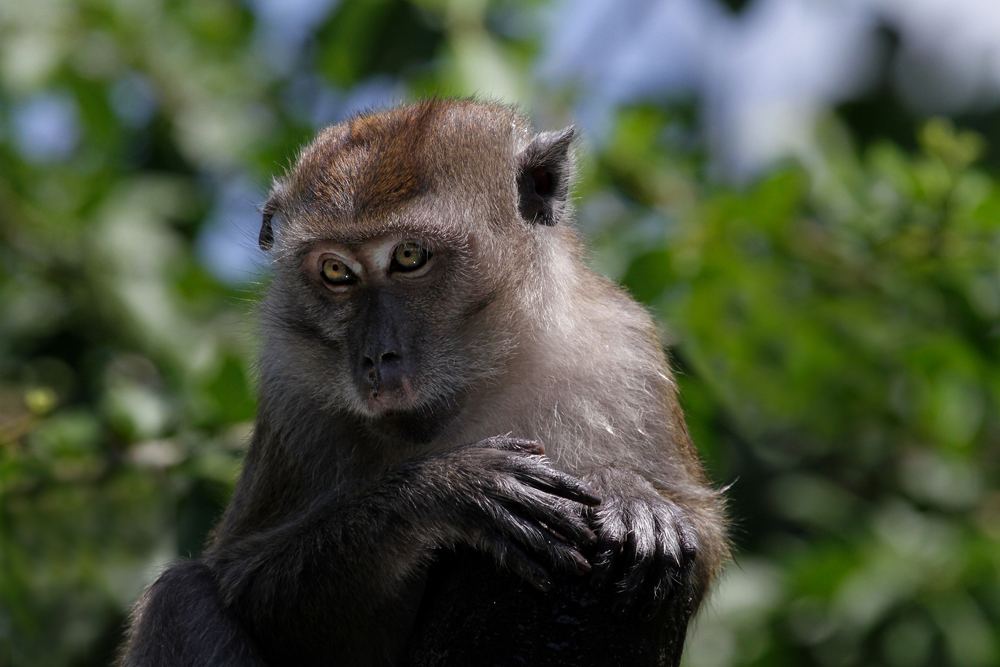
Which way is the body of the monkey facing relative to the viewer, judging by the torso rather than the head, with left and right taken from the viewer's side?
facing the viewer
